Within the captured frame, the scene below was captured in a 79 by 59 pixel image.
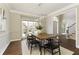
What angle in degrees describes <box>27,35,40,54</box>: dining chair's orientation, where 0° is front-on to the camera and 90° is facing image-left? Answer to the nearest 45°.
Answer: approximately 225°
